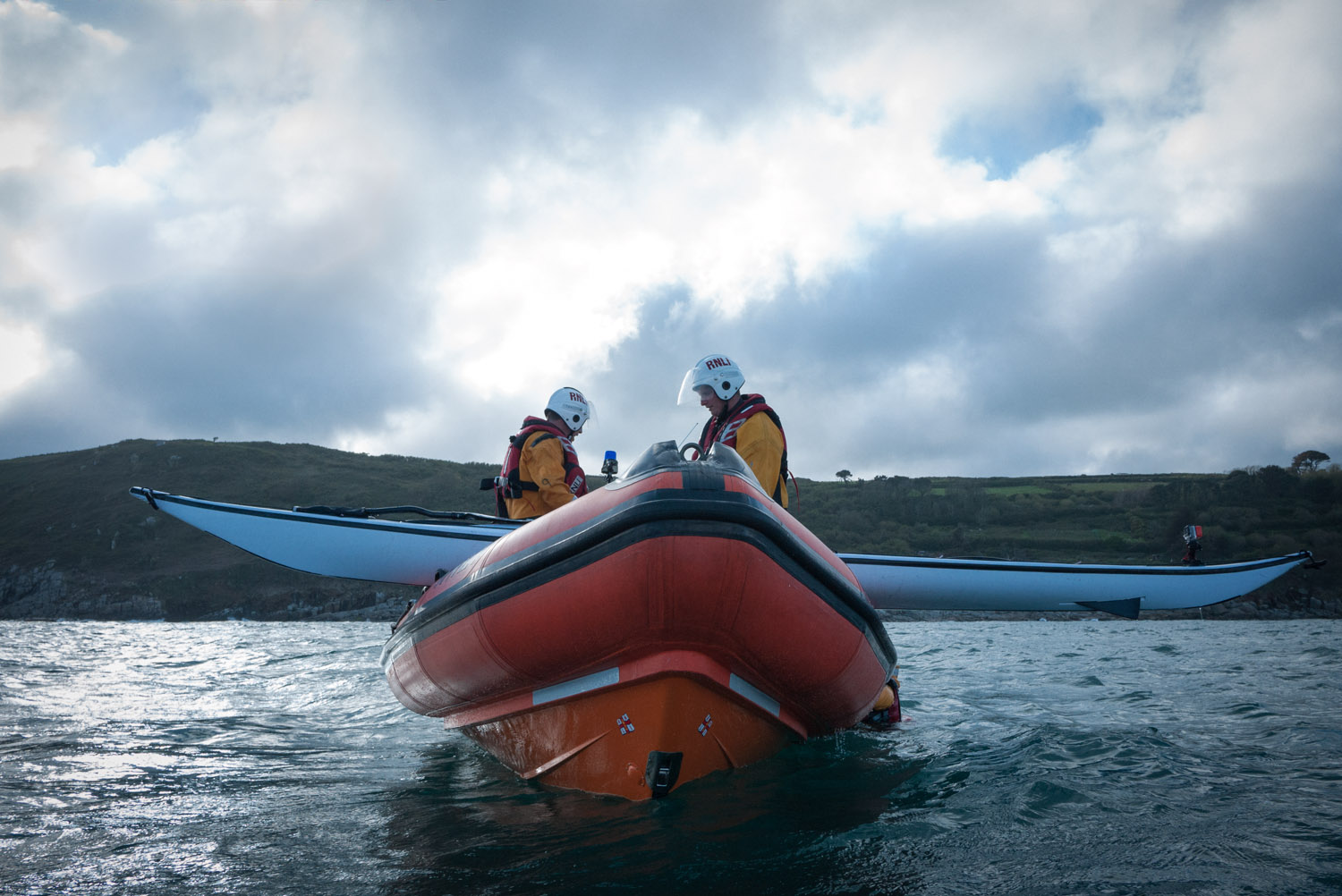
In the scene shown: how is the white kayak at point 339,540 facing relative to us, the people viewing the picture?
facing to the left of the viewer

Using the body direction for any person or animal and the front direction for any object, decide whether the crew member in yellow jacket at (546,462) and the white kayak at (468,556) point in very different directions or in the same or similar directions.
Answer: very different directions

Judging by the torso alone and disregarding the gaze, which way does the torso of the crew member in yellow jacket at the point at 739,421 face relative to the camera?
to the viewer's left

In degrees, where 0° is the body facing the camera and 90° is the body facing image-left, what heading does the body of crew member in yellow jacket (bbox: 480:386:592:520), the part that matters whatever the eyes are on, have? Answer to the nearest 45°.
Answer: approximately 270°

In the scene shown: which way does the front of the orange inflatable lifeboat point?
toward the camera

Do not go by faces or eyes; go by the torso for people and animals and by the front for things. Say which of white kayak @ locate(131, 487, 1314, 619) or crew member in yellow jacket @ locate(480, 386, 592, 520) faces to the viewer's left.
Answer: the white kayak

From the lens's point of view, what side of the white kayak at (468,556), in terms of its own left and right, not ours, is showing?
left

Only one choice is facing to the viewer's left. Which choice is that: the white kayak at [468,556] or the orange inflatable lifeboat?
the white kayak
